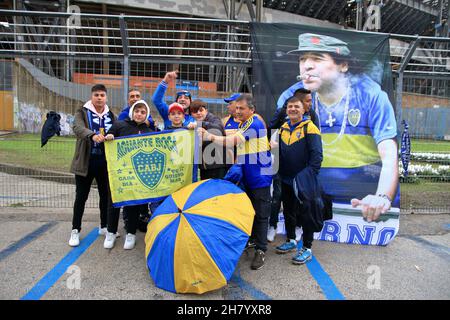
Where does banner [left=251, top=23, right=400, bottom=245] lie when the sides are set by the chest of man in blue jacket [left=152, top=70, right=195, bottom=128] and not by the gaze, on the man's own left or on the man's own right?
on the man's own left

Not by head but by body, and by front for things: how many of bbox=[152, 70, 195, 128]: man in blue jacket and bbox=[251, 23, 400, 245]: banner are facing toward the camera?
2

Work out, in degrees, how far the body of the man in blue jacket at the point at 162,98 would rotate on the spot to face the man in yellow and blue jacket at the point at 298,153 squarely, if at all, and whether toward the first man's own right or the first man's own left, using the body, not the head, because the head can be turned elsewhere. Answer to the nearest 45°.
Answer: approximately 45° to the first man's own left

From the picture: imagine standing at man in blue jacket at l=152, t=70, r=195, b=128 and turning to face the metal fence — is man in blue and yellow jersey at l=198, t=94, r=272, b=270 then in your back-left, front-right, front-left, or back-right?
back-right

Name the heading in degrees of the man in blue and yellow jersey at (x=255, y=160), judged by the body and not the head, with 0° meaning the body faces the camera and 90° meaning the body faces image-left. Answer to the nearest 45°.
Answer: approximately 45°

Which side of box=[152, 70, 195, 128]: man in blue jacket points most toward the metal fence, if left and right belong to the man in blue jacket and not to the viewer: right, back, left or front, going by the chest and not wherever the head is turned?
back

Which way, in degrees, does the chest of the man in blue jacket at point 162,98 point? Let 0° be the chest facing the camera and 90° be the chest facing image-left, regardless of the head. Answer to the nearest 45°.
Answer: approximately 0°

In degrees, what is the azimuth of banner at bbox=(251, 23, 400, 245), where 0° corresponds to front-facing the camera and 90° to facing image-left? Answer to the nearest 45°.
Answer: approximately 0°

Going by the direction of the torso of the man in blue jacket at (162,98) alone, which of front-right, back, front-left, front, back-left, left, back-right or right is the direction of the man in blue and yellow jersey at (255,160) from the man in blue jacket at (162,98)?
front-left

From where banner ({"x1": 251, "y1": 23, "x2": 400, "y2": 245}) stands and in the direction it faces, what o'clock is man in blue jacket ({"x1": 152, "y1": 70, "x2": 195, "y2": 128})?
The man in blue jacket is roughly at 2 o'clock from the banner.

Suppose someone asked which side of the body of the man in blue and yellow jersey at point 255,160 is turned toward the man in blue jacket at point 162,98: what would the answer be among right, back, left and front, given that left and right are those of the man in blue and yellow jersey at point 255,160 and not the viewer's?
right
